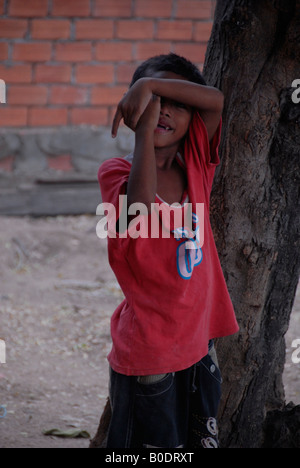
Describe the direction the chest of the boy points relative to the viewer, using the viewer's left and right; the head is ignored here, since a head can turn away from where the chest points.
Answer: facing the viewer and to the right of the viewer

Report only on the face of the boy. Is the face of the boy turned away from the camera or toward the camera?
toward the camera
